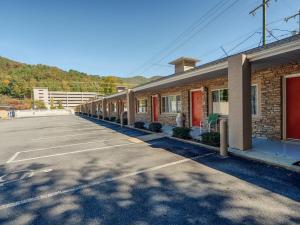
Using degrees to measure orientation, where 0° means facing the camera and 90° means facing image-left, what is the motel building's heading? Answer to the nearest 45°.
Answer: approximately 45°
